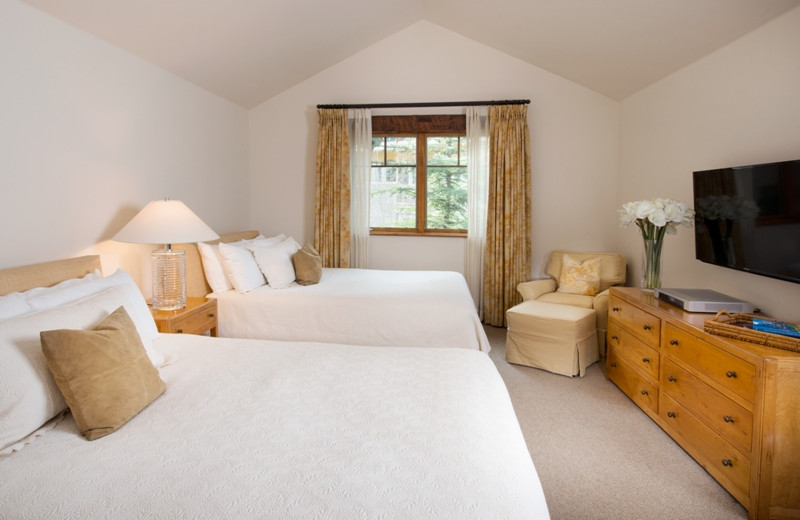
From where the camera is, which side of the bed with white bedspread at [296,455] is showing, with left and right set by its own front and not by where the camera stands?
right

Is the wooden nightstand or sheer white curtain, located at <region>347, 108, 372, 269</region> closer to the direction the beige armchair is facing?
the wooden nightstand

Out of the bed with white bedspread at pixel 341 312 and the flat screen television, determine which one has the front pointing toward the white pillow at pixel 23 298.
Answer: the flat screen television

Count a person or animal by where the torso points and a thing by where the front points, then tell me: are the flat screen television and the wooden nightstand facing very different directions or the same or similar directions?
very different directions

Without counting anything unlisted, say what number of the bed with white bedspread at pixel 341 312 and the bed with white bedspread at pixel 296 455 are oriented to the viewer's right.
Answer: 2

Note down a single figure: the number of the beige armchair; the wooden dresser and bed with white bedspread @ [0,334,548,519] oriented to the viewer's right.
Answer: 1

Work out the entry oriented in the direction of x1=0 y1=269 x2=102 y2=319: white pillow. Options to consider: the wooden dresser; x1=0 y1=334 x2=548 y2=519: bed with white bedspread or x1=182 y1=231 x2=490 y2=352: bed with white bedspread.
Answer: the wooden dresser

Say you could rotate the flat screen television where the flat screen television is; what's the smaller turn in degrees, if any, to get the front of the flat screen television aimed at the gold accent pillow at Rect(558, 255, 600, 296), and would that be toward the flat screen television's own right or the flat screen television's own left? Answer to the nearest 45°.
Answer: approximately 90° to the flat screen television's own right

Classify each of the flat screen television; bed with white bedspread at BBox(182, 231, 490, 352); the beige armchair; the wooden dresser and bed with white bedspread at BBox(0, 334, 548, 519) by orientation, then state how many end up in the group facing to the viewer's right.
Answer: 2

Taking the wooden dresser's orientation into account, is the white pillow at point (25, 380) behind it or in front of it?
in front

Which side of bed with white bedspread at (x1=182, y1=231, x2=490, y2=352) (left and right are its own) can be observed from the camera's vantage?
right

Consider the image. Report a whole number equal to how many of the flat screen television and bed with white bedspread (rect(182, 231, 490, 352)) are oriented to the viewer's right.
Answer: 1

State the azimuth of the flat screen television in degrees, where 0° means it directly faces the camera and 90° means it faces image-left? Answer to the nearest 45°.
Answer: approximately 45°

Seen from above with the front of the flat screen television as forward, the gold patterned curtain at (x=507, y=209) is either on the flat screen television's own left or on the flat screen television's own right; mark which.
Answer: on the flat screen television's own right

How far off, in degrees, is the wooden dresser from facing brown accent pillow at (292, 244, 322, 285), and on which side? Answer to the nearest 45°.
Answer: approximately 45° to its right

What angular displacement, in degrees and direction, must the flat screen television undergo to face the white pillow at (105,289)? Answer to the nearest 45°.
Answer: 0° — it already faces it

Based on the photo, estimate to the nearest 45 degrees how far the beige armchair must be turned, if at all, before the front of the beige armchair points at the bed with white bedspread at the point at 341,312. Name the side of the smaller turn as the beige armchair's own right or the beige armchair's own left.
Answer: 0° — it already faces it
